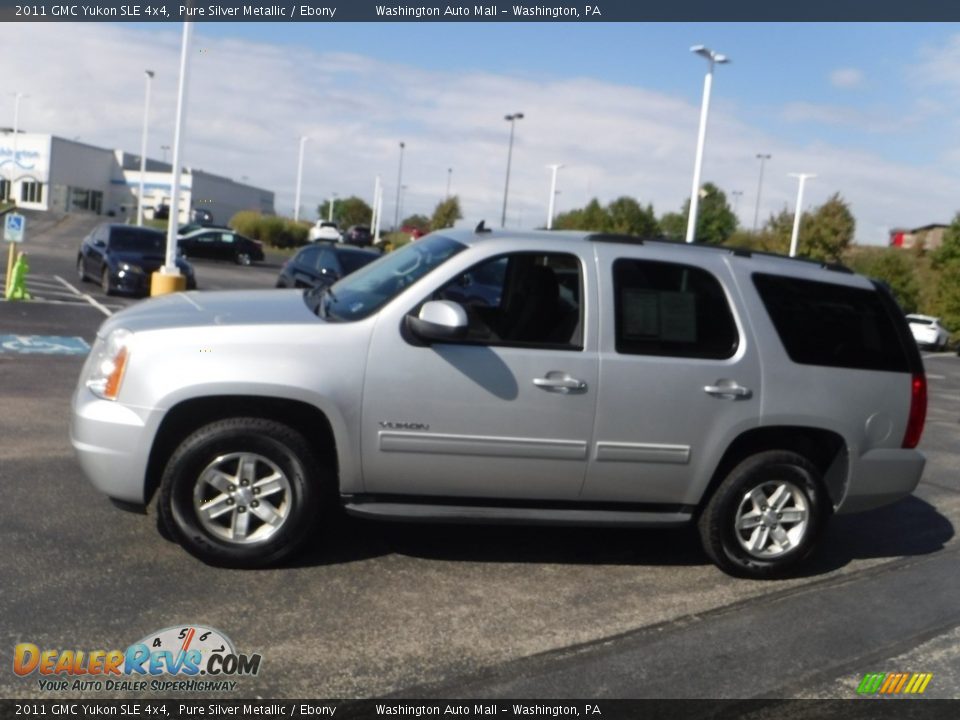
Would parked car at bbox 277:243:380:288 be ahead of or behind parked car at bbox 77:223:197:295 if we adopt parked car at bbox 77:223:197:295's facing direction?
ahead

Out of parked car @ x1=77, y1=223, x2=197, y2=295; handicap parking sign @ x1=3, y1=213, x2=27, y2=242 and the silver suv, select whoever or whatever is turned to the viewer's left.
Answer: the silver suv

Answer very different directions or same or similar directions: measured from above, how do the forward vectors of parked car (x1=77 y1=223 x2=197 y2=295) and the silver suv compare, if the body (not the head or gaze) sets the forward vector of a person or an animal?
very different directions

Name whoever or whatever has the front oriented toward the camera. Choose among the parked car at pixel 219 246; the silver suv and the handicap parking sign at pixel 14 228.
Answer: the handicap parking sign

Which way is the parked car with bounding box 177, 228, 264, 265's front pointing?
to the viewer's left

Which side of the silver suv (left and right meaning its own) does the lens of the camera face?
left

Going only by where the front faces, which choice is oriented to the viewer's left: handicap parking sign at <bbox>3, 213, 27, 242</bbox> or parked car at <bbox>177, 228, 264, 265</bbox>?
the parked car

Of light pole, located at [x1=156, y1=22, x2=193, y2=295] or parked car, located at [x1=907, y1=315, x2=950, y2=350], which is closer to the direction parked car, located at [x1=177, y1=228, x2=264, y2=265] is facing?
the light pole
